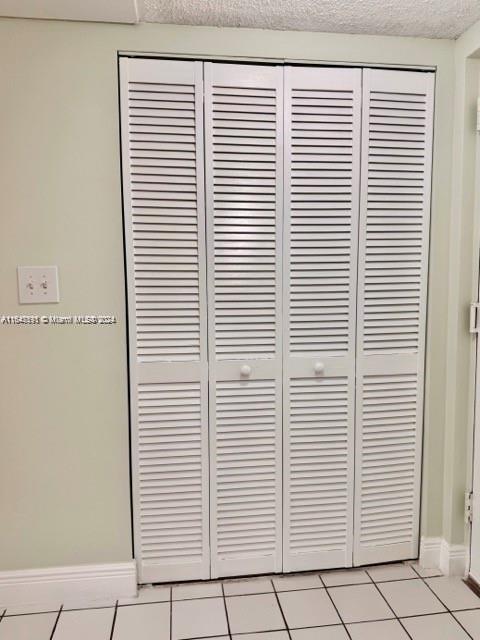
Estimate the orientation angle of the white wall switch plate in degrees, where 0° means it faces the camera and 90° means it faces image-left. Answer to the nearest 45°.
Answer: approximately 0°
